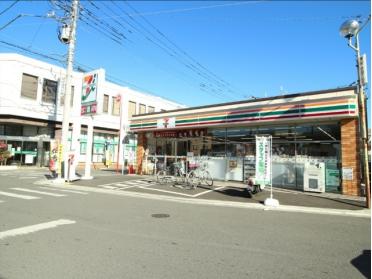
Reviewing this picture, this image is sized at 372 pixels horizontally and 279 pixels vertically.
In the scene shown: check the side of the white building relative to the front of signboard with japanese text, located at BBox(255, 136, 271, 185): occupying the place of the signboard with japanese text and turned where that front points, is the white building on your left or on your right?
on your right

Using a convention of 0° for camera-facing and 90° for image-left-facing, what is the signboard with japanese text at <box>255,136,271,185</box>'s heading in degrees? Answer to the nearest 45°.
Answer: approximately 0°

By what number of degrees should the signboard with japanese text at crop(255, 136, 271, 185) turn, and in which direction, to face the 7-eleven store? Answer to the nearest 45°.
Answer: approximately 180°

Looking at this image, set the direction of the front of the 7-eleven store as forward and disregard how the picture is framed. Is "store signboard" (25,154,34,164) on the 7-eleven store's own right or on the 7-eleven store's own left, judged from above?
on the 7-eleven store's own right
